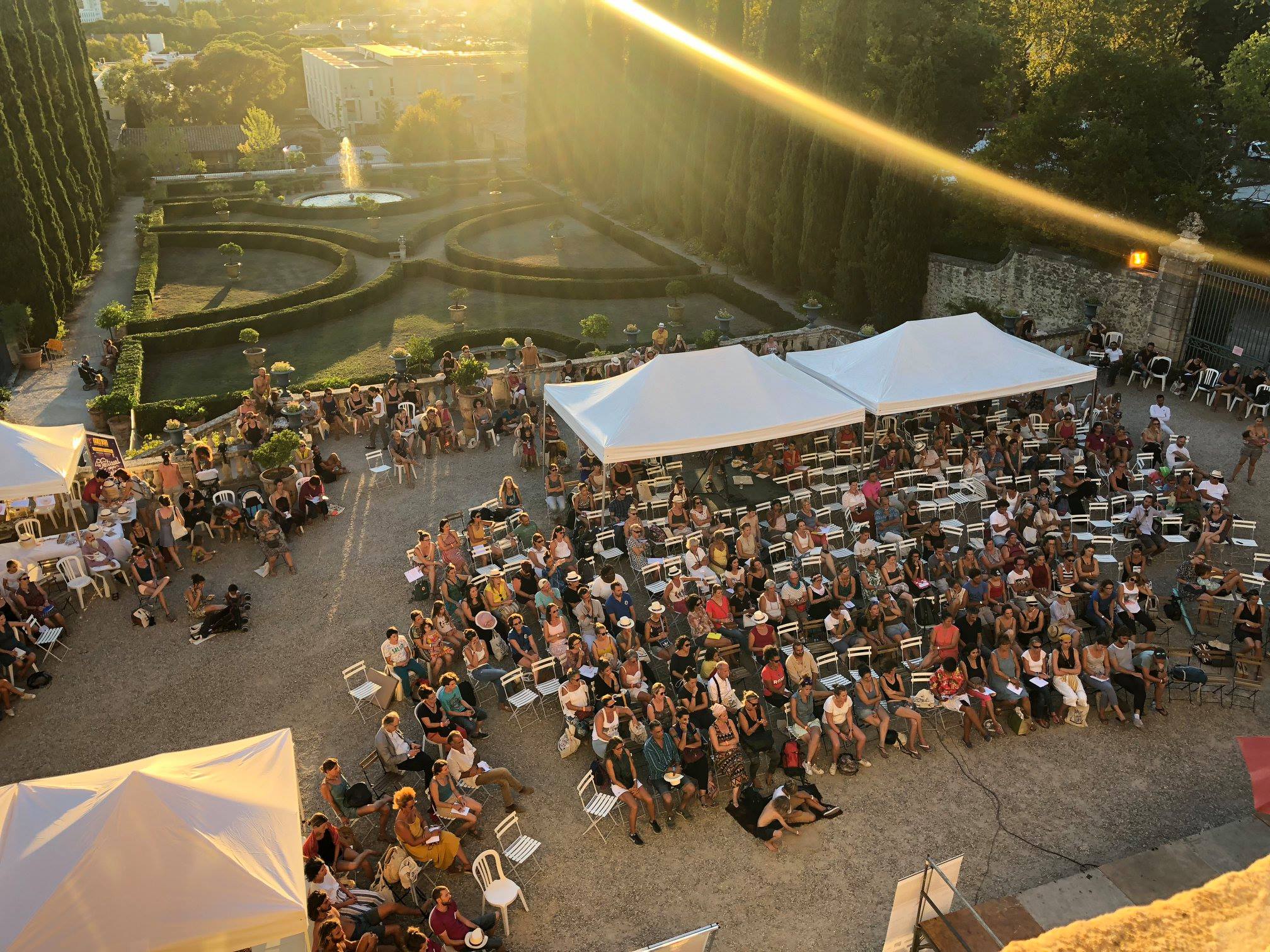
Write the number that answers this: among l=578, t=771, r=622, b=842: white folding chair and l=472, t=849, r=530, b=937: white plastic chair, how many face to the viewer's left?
0

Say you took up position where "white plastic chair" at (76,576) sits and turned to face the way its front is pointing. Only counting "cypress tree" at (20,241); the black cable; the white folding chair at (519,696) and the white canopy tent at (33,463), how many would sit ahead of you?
2

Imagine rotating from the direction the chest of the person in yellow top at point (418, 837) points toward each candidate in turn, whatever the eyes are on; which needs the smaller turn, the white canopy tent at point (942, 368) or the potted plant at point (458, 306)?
the white canopy tent
